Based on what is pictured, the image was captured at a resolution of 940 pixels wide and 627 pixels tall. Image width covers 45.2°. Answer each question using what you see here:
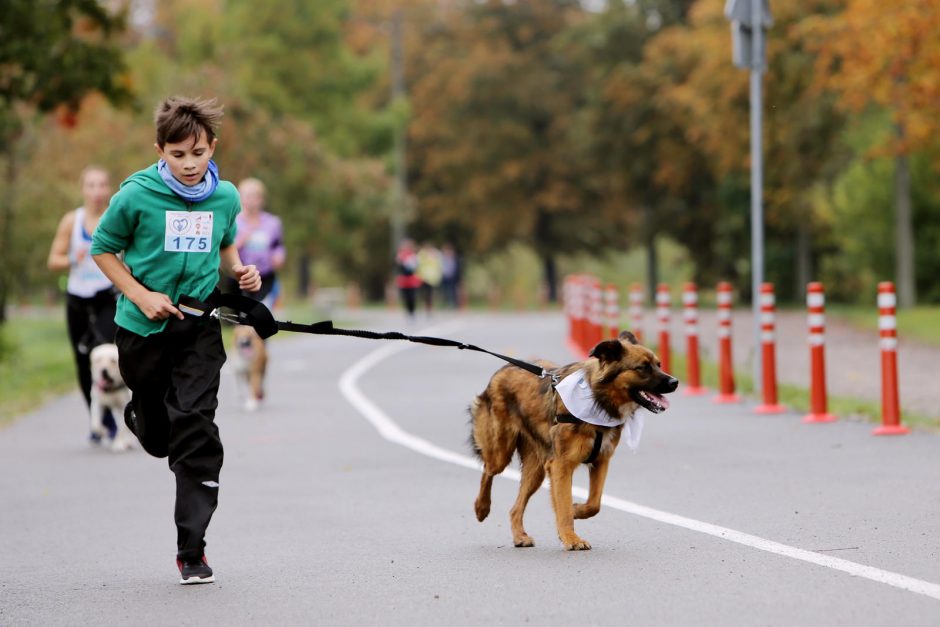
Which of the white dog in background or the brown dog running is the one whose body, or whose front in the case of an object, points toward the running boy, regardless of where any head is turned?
the white dog in background

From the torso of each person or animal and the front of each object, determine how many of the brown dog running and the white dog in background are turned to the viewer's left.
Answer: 0

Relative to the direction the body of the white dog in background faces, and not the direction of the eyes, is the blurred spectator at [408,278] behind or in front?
behind

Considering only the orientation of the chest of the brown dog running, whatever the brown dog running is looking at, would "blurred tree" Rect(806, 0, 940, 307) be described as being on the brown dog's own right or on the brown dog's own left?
on the brown dog's own left

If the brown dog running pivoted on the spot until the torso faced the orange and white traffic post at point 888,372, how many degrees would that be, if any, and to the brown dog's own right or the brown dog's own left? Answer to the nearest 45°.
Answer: approximately 90° to the brown dog's own left

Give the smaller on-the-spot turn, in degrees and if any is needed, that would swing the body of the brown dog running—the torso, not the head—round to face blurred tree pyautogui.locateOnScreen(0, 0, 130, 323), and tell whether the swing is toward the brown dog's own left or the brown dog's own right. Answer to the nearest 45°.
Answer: approximately 180°

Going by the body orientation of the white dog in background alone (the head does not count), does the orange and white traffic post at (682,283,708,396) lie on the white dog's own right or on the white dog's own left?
on the white dog's own left

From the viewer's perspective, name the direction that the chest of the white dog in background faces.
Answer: toward the camera

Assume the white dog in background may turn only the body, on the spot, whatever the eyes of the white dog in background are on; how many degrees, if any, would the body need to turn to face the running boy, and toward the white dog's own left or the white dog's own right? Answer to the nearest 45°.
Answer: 0° — it already faces them

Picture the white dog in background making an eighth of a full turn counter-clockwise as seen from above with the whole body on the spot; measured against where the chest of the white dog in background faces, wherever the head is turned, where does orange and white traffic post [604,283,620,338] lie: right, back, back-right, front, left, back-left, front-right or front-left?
left
